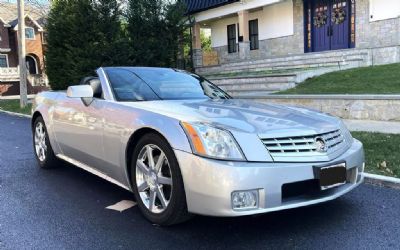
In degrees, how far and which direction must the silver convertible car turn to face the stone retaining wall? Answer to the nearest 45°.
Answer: approximately 90° to its left

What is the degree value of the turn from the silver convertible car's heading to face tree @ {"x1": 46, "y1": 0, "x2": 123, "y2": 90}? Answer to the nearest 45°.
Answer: approximately 135° to its left

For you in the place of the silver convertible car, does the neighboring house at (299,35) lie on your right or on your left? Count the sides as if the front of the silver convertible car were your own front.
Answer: on your left

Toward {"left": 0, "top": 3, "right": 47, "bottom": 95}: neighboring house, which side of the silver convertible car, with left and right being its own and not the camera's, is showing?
back

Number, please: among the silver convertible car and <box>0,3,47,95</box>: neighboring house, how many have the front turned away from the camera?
0

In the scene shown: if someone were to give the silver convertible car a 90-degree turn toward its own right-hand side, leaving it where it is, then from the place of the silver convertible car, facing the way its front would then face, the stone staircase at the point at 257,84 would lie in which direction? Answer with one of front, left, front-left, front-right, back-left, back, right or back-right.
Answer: back-right

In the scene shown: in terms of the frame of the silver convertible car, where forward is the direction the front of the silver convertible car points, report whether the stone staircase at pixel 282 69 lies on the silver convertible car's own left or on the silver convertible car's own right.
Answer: on the silver convertible car's own left

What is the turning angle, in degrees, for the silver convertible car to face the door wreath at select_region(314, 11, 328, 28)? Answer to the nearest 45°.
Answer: approximately 135° to its left

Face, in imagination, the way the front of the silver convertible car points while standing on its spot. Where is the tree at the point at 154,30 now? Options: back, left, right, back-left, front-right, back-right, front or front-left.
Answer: back-left

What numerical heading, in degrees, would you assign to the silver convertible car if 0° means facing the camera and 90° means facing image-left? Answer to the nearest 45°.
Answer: approximately 315°

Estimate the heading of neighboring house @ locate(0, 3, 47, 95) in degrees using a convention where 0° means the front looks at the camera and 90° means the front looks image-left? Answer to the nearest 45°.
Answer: approximately 0°

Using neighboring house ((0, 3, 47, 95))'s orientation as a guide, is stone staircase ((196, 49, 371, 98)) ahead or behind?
ahead
